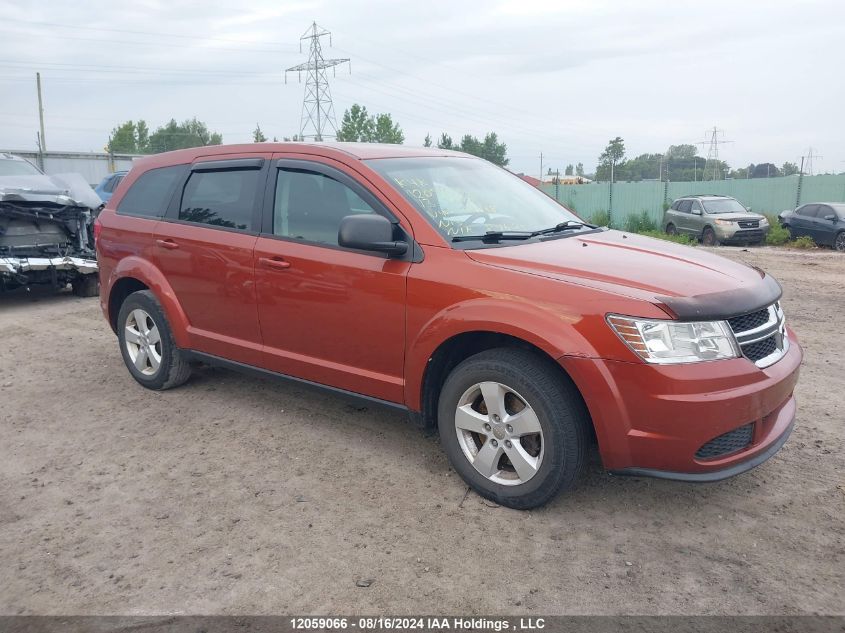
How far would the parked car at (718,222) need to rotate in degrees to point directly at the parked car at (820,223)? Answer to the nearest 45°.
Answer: approximately 45° to its left

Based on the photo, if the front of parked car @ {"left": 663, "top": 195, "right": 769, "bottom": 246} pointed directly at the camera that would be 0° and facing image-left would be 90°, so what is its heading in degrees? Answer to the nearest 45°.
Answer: approximately 315°

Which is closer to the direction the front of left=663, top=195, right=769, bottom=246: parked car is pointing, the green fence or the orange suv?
the orange suv

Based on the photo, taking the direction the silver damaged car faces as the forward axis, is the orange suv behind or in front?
in front

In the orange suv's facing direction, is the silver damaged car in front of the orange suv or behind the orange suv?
behind

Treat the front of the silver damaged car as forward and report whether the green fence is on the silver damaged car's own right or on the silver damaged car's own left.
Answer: on the silver damaged car's own left

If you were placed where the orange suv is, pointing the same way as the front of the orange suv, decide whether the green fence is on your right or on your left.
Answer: on your left

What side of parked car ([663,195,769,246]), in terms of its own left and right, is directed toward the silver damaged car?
right

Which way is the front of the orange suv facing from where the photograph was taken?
facing the viewer and to the right of the viewer

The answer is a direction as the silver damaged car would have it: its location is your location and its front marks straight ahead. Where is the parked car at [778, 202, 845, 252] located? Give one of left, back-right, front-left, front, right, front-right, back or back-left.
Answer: left

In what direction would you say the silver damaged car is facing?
toward the camera
